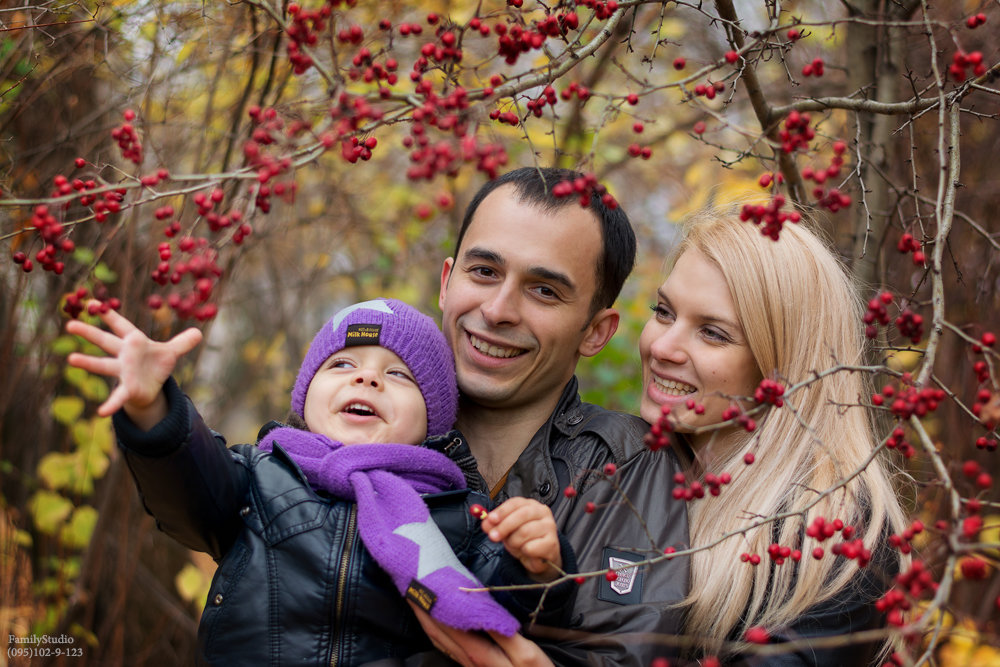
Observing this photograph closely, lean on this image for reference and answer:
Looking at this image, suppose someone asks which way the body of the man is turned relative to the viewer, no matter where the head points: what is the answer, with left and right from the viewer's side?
facing the viewer and to the left of the viewer

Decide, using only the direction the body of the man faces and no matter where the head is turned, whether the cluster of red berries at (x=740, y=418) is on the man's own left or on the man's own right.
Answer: on the man's own left

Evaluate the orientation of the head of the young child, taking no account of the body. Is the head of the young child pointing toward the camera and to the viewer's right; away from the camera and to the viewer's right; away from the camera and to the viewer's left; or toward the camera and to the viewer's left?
toward the camera and to the viewer's left

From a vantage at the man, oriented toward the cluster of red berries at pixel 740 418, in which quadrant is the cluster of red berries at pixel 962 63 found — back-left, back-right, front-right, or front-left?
front-left

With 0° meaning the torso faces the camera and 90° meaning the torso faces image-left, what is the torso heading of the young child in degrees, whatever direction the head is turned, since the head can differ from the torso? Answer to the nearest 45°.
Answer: approximately 0°

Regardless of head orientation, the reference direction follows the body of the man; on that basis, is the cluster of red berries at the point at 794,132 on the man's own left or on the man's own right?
on the man's own left

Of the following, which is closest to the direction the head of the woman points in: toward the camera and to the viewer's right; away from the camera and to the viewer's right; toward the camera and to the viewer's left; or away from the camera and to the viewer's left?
toward the camera and to the viewer's left

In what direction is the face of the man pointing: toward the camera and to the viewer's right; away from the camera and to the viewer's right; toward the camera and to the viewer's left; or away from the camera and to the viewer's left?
toward the camera and to the viewer's left

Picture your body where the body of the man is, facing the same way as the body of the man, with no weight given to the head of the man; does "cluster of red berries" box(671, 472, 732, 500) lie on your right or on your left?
on your left
